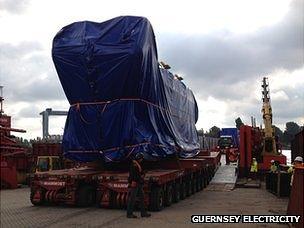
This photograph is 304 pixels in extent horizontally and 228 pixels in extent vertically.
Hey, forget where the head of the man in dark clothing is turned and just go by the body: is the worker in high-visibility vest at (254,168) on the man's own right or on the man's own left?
on the man's own left

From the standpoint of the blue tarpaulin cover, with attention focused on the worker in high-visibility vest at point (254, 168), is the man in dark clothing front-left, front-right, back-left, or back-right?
back-right
